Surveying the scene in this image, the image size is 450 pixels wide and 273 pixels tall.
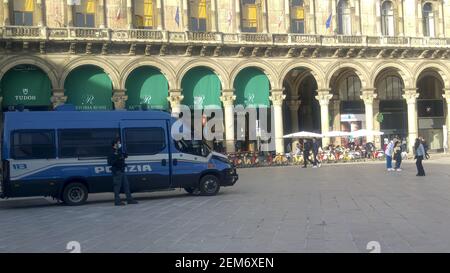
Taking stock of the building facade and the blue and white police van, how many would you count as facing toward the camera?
1

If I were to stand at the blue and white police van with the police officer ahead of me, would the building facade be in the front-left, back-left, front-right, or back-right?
back-left

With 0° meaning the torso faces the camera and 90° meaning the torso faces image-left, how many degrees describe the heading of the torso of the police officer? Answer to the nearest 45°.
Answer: approximately 315°

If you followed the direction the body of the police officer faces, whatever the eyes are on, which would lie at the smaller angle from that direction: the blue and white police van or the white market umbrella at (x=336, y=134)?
the white market umbrella

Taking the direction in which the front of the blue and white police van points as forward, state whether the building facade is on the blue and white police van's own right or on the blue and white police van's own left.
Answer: on the blue and white police van's own left

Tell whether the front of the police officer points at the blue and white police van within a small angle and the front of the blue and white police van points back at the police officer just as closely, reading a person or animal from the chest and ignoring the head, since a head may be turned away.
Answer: no

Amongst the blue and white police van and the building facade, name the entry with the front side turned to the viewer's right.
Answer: the blue and white police van

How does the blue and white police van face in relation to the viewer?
to the viewer's right

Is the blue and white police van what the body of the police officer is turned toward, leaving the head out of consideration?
no

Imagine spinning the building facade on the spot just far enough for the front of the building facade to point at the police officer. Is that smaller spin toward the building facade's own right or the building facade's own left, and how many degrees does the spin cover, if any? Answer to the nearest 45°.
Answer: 0° — it already faces them

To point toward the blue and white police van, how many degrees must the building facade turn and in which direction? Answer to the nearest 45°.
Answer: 0° — it already faces it

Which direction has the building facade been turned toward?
toward the camera
